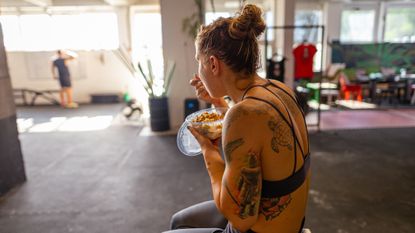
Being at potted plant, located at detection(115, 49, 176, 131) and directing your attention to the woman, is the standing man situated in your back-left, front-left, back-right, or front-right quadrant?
back-right

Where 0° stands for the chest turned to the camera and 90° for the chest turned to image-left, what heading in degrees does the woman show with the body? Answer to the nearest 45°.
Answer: approximately 135°

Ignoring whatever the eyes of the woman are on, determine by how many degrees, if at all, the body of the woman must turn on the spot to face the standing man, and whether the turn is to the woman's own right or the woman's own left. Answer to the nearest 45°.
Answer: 0° — they already face them

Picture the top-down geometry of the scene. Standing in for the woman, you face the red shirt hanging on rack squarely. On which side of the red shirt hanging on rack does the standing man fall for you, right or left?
left

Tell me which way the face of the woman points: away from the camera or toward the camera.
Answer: away from the camera
